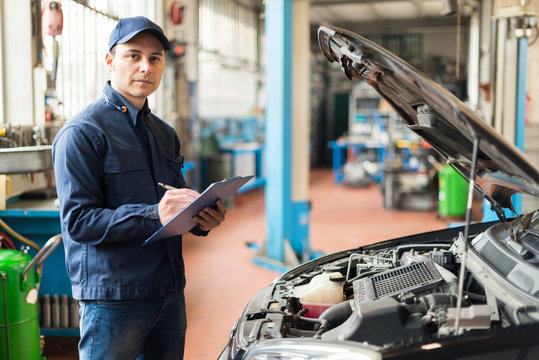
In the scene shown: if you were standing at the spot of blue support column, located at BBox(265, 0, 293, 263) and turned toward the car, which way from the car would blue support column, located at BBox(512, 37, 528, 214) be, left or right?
left

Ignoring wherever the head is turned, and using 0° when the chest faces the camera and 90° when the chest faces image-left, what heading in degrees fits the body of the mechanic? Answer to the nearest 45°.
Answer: approximately 315°

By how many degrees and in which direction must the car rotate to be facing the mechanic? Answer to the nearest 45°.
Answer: approximately 45° to its right

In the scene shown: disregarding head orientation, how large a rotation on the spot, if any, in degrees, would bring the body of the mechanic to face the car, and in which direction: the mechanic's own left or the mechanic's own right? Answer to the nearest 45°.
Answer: approximately 45° to the mechanic's own left

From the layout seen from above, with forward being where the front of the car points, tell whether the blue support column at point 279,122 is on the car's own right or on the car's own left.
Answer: on the car's own right

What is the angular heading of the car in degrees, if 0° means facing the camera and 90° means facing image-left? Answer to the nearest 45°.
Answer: approximately 45°

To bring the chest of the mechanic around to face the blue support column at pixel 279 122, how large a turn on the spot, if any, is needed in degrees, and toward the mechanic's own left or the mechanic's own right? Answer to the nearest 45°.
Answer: approximately 135° to the mechanic's own left
